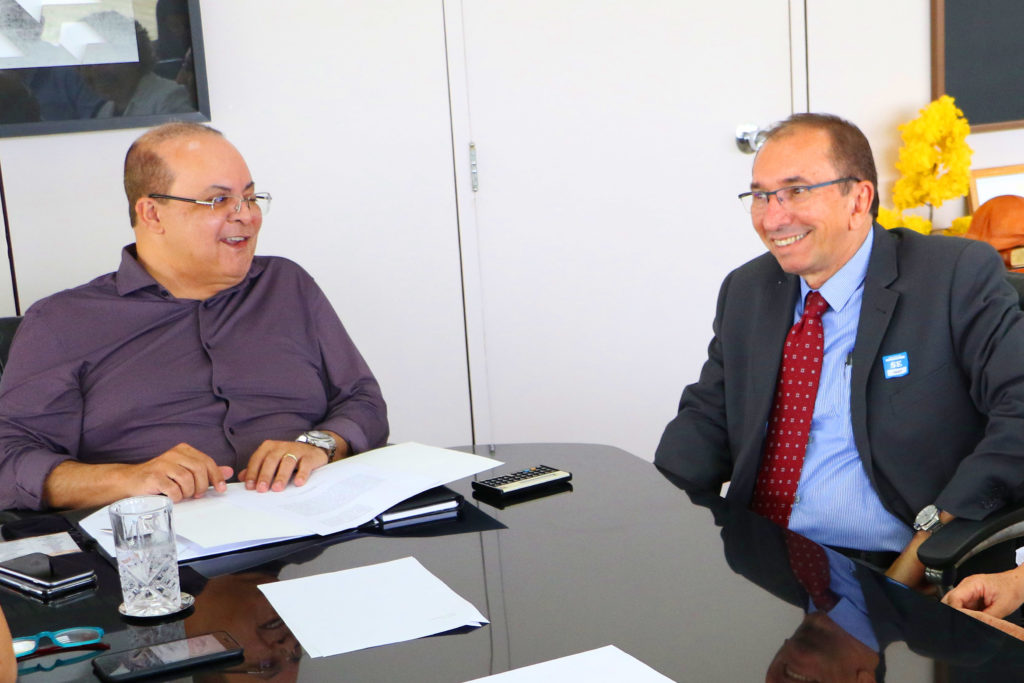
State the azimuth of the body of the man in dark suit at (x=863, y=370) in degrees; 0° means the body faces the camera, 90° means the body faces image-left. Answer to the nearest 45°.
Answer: approximately 45°

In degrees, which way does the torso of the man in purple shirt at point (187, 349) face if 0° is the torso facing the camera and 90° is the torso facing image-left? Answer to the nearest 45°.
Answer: approximately 315°

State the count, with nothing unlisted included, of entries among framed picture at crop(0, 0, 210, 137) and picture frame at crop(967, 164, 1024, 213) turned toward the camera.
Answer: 2

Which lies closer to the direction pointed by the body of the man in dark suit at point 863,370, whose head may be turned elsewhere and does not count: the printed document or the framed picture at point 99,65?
the printed document

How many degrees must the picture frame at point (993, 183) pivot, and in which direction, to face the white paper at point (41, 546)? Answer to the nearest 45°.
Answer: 0° — it already faces it

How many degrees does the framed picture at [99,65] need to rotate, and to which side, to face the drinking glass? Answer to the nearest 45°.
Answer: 0° — it already faces it
